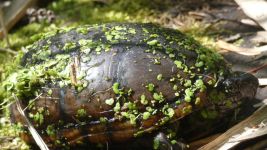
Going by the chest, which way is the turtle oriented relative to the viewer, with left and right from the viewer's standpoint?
facing to the right of the viewer

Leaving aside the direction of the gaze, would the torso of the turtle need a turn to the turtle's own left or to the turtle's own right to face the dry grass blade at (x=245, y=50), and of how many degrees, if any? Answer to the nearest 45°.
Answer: approximately 45° to the turtle's own left

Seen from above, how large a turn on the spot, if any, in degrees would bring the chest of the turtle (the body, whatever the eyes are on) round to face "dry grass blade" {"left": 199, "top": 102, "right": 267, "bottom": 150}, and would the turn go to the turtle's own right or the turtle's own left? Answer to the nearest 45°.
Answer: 0° — it already faces it
